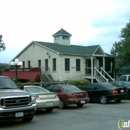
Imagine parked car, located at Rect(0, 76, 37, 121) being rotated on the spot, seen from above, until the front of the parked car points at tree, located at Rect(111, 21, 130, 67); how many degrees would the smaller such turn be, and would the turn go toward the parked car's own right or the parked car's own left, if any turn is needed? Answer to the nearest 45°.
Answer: approximately 90° to the parked car's own left

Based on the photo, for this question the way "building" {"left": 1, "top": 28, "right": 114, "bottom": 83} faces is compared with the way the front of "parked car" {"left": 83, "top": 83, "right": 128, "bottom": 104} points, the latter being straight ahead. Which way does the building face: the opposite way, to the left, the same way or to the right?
the opposite way

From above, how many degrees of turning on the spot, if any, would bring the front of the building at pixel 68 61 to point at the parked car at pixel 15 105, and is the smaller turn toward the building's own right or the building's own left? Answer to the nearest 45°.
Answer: approximately 45° to the building's own right

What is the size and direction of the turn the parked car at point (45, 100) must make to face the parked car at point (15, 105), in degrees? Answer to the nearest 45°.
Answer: approximately 135° to its left

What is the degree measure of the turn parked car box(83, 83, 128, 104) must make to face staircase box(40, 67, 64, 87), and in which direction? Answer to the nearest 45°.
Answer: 0° — it already faces it

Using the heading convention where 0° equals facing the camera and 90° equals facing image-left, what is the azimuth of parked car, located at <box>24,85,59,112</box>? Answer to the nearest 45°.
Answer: approximately 135°

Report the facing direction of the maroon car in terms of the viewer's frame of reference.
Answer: facing away from the viewer and to the left of the viewer

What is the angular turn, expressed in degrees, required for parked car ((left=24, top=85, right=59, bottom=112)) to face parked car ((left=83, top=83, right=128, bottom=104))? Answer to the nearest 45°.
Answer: approximately 90° to its right
